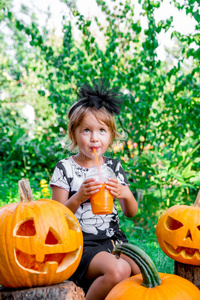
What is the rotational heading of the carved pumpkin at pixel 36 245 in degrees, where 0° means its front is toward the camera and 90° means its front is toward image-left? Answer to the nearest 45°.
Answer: approximately 315°

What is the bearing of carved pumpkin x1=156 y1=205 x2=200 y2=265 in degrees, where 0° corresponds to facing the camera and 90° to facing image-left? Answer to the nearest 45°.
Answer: approximately 0°

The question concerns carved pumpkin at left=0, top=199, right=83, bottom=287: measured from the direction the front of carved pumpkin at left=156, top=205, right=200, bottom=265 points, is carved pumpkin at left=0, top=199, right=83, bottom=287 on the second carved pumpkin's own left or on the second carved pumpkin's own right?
on the second carved pumpkin's own right

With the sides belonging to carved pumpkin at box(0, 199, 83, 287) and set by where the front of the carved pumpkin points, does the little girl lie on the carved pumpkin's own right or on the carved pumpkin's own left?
on the carved pumpkin's own left
